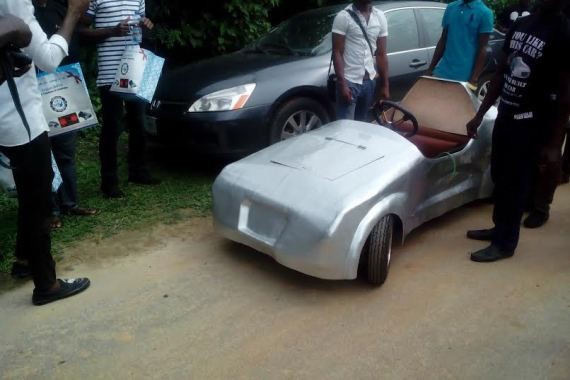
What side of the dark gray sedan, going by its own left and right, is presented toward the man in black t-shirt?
left

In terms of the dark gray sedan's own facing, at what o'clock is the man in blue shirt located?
The man in blue shirt is roughly at 7 o'clock from the dark gray sedan.

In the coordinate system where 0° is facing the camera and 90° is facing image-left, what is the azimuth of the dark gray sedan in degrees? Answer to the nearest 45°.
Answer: approximately 45°

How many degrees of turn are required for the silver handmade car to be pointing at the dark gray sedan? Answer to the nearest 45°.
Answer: approximately 90° to its right

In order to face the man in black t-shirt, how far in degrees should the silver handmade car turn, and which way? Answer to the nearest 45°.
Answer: approximately 135° to its left

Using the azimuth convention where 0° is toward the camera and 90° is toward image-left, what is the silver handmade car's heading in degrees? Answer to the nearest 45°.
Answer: approximately 45°

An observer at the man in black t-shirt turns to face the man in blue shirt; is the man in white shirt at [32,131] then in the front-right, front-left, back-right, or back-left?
back-left
